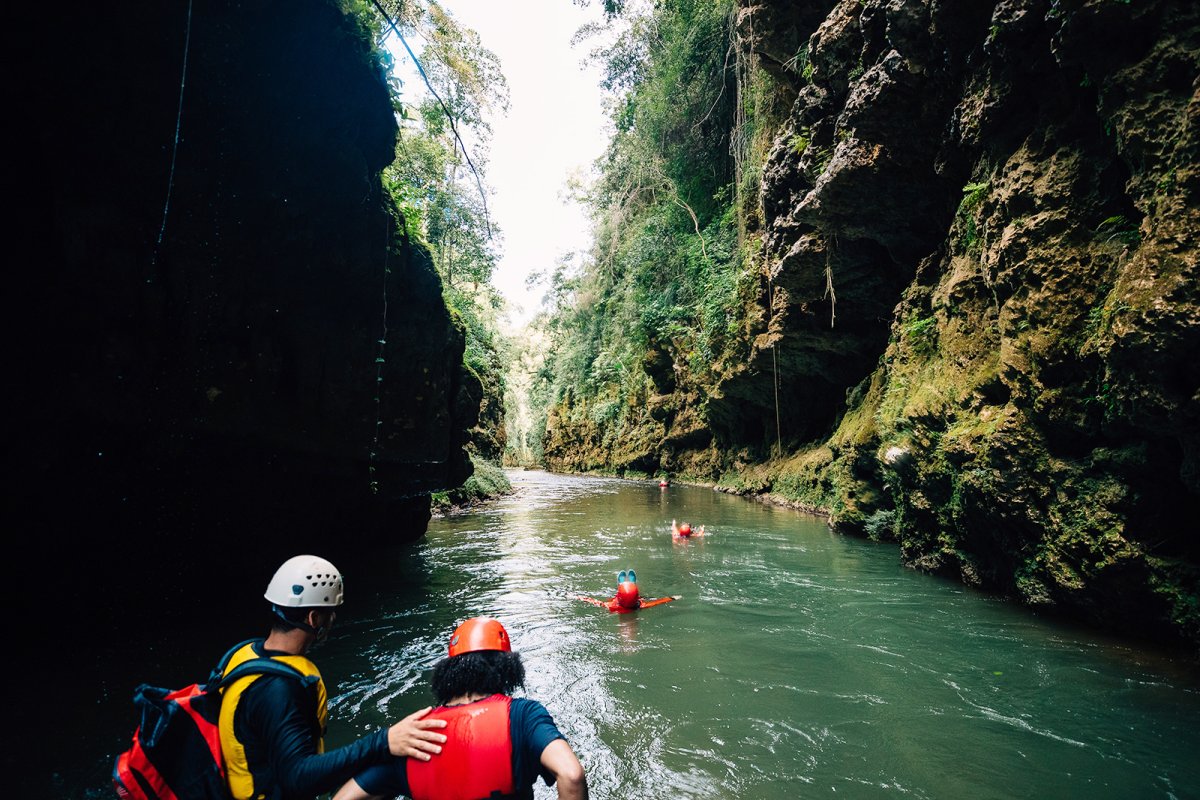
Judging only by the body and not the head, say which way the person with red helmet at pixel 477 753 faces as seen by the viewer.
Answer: away from the camera

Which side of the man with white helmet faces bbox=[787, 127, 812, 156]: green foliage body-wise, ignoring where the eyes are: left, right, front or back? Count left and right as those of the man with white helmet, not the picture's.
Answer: front

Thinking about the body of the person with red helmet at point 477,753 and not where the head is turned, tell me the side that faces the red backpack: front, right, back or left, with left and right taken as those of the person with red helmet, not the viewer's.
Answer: left

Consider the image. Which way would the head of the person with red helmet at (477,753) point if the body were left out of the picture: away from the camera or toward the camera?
away from the camera

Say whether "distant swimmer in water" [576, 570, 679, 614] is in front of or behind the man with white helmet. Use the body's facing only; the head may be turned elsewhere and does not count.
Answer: in front

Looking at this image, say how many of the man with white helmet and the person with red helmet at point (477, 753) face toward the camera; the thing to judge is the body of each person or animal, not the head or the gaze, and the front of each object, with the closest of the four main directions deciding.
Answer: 0

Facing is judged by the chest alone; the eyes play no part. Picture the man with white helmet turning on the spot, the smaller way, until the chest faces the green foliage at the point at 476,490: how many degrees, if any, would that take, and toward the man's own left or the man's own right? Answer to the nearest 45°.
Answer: approximately 45° to the man's own left

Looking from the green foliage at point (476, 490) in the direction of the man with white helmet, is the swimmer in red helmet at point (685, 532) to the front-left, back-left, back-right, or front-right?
front-left

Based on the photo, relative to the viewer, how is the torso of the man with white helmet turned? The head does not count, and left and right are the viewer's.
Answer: facing away from the viewer and to the right of the viewer
